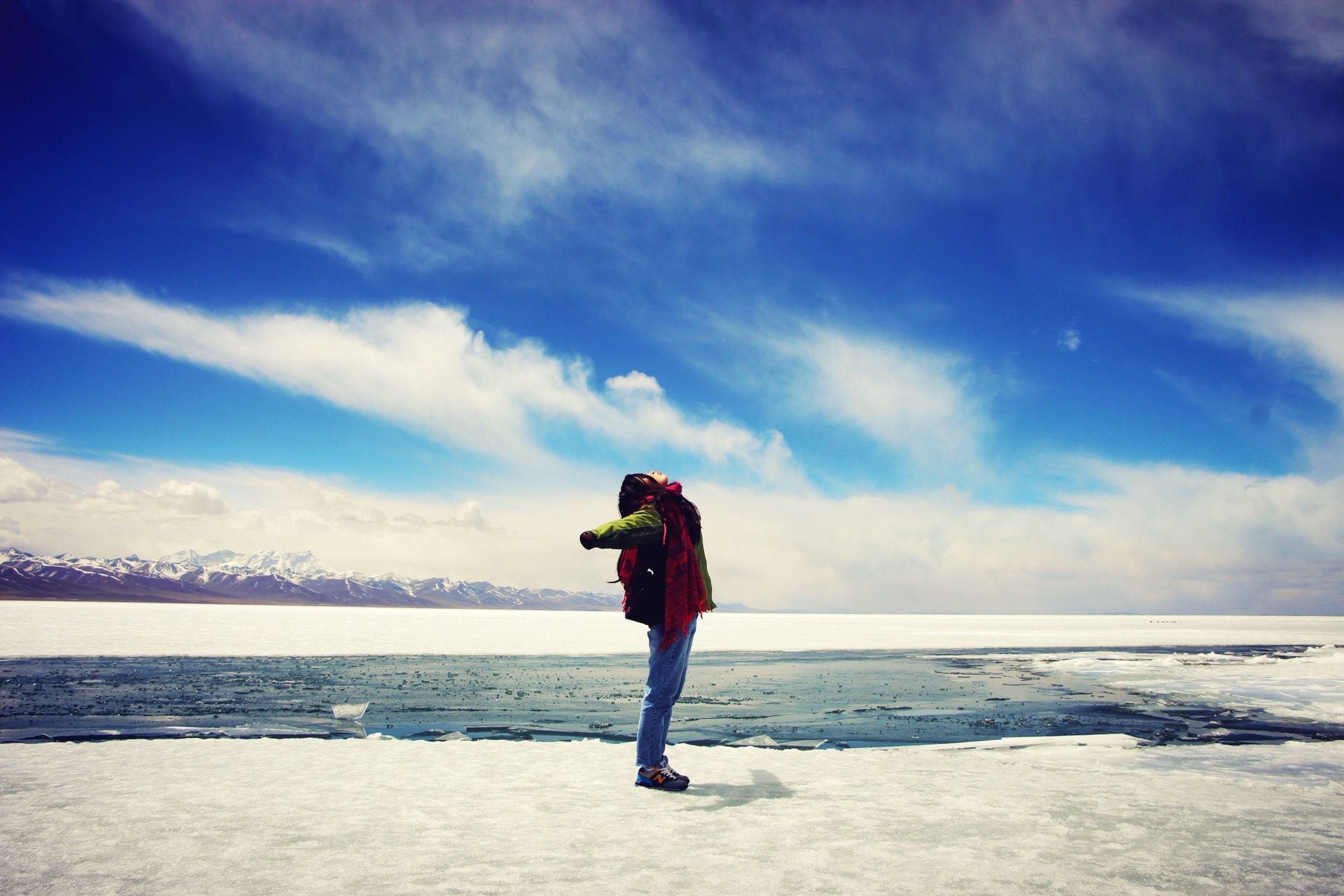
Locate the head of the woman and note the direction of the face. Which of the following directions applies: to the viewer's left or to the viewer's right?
to the viewer's right

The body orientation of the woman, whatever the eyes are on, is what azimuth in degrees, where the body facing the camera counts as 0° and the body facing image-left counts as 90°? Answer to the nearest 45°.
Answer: approximately 270°
